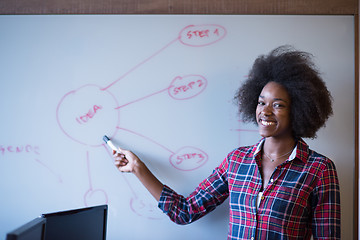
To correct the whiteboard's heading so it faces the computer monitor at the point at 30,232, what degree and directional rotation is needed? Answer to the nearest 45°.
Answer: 0° — it already faces it

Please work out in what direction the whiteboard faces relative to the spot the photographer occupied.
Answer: facing the viewer
